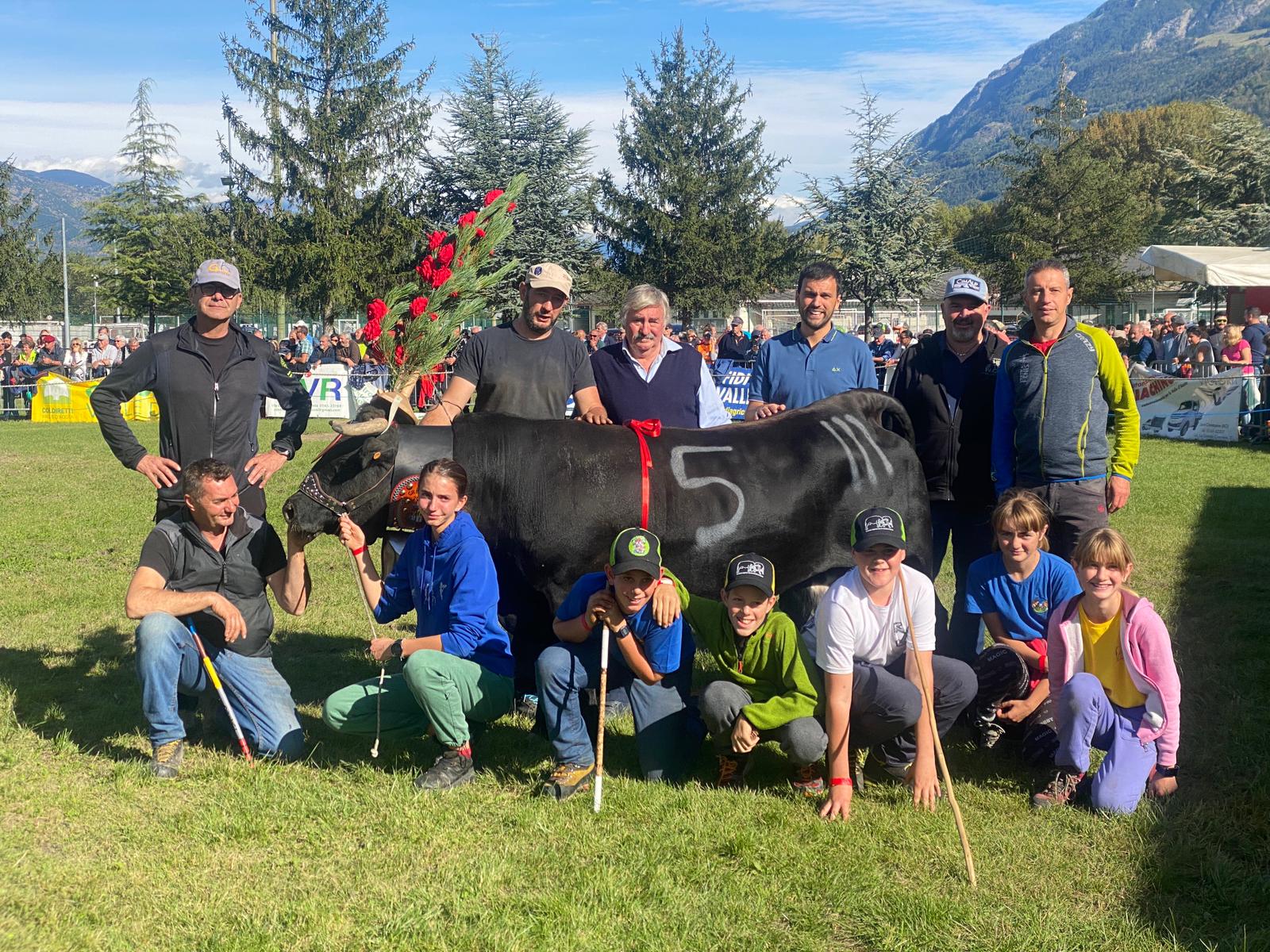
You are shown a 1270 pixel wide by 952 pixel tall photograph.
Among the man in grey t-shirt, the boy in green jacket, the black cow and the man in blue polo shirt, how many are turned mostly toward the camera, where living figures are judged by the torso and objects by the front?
3

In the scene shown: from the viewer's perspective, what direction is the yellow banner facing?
toward the camera

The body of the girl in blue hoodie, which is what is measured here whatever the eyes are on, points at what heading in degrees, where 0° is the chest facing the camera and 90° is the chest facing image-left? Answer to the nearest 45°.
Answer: approximately 45°

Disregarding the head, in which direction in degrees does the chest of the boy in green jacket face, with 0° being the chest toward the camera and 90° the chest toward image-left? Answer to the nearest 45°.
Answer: approximately 0°

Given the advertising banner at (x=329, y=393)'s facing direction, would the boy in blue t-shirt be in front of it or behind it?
in front

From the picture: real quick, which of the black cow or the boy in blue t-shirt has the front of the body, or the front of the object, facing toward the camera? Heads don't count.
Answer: the boy in blue t-shirt

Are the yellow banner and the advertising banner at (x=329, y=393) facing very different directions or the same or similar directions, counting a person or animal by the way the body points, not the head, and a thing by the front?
same or similar directions

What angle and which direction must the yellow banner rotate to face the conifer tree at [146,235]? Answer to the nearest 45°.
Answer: approximately 180°

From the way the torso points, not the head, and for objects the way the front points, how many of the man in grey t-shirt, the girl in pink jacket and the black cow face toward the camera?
2

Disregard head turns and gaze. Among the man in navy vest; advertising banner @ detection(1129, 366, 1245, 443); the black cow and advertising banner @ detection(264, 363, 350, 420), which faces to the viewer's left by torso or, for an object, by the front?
the black cow

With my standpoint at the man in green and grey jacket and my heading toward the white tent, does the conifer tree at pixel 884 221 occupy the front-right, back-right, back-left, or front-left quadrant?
front-left

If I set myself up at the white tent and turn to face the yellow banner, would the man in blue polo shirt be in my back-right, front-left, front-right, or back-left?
front-left

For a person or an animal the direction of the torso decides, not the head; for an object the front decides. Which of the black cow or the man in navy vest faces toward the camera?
the man in navy vest

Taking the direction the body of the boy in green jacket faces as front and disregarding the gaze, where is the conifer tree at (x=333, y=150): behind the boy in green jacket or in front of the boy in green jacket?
behind

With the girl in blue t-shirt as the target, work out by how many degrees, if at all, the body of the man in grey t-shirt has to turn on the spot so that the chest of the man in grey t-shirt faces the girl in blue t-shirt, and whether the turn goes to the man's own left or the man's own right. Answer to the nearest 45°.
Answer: approximately 45° to the man's own left

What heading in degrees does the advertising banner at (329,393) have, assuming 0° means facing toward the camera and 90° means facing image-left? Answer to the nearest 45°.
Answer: approximately 0°

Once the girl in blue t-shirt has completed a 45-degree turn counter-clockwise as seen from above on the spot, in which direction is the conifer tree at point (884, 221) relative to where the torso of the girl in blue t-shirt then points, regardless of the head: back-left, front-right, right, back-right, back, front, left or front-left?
back-left
